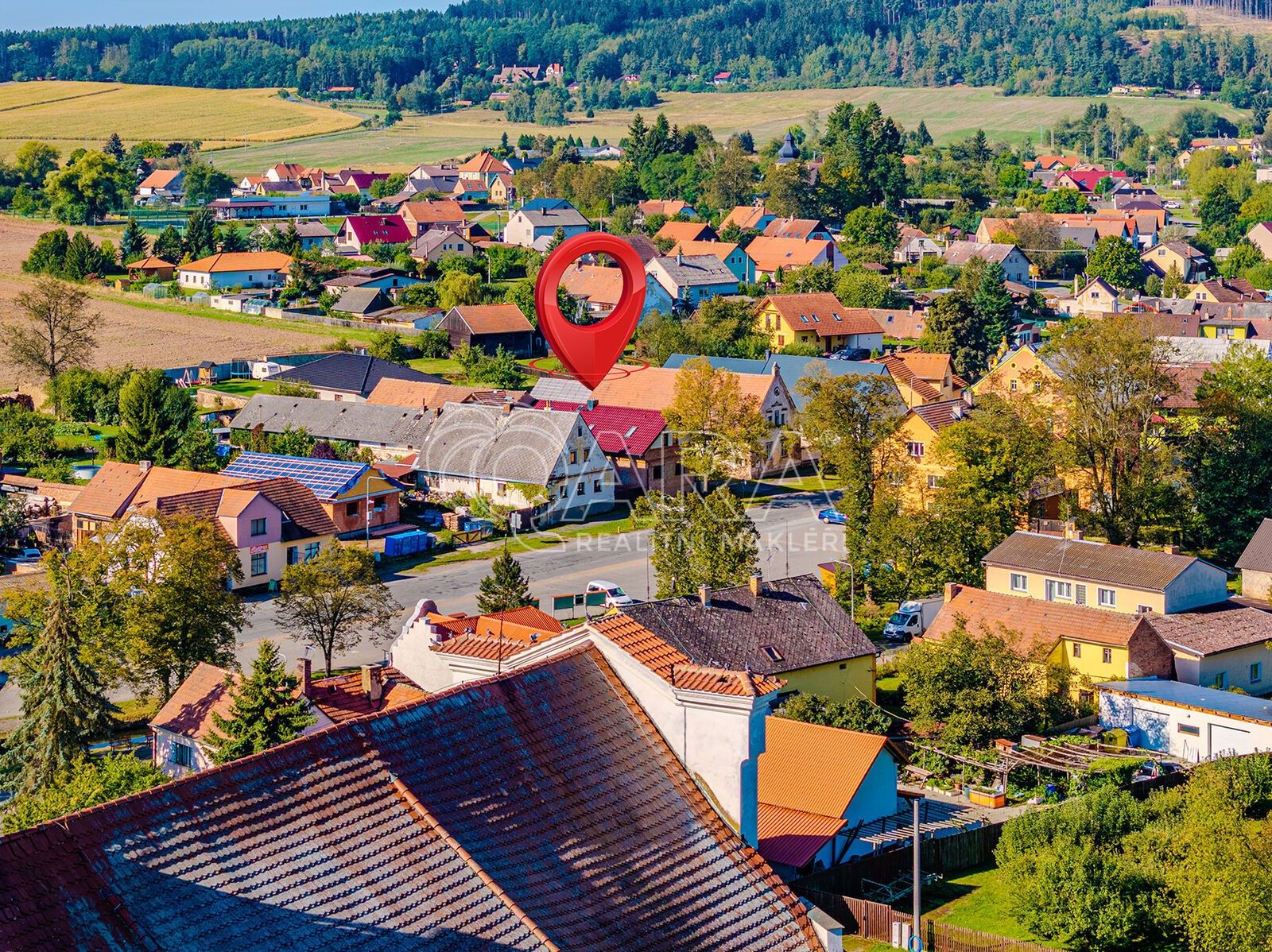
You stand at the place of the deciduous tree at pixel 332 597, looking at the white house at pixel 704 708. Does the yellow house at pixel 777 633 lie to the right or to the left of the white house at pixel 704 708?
left

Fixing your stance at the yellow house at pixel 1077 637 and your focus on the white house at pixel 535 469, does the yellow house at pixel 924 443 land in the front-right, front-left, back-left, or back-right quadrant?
front-right

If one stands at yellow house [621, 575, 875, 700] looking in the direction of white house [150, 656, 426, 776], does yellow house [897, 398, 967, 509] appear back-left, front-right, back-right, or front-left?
back-right

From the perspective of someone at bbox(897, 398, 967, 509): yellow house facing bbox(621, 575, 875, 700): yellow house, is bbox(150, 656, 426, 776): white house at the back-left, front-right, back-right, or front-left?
front-right

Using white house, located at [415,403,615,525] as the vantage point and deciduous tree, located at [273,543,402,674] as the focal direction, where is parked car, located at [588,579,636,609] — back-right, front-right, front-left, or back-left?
front-left

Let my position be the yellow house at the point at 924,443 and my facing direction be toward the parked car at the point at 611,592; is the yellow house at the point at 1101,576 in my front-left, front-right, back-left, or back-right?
front-left

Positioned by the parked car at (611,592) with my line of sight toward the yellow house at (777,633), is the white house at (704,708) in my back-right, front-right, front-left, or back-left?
front-right

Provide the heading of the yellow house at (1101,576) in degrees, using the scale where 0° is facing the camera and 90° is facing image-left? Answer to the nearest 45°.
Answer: approximately 45°

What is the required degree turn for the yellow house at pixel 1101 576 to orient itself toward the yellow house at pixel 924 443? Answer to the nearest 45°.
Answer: approximately 90° to its right

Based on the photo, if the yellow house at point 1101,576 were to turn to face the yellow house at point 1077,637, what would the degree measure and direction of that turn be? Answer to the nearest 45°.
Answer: approximately 45° to its left

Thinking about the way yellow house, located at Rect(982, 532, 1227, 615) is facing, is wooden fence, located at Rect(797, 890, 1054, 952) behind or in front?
in front

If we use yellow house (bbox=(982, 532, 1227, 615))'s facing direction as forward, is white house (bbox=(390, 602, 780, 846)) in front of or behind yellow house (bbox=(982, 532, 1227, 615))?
in front

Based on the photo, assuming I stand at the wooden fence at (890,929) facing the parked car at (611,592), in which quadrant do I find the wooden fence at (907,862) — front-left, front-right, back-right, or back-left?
front-right

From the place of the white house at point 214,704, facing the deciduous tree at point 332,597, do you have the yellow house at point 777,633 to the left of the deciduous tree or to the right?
right
